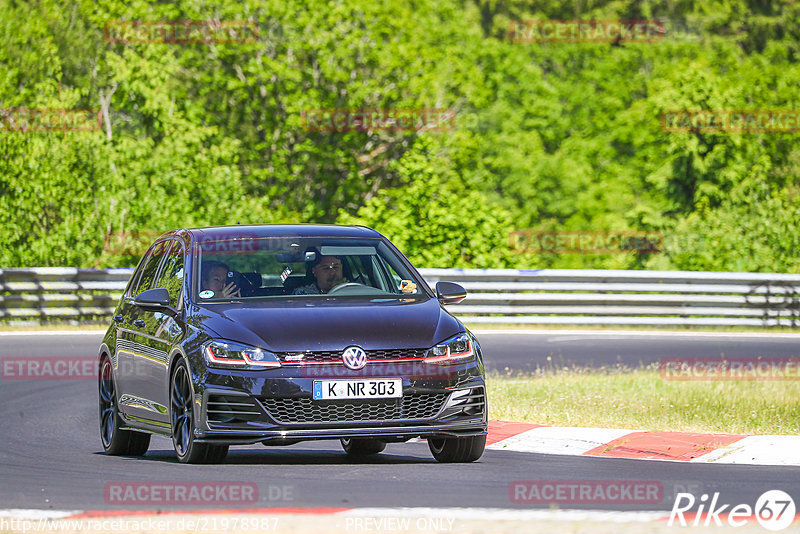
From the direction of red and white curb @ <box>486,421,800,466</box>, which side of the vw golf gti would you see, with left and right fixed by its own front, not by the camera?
left

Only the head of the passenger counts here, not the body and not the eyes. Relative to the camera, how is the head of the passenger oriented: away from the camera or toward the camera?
toward the camera

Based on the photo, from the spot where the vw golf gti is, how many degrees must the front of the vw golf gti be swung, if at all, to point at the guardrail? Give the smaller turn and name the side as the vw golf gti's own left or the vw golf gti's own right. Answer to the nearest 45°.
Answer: approximately 180°

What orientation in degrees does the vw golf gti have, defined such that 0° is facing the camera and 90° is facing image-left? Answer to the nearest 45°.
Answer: approximately 0°
